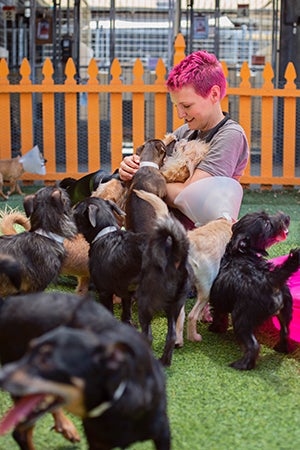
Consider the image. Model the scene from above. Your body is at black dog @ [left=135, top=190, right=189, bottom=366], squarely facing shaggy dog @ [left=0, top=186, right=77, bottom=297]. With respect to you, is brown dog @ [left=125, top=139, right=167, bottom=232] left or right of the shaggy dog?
right

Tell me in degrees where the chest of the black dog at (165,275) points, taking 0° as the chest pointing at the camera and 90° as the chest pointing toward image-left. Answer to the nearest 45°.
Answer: approximately 180°

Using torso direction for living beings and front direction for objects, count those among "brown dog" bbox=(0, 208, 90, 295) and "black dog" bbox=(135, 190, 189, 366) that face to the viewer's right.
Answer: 1

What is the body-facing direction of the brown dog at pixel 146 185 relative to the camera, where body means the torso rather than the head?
away from the camera
